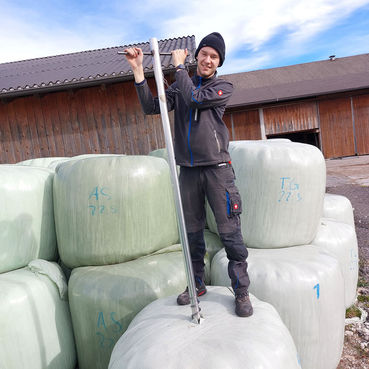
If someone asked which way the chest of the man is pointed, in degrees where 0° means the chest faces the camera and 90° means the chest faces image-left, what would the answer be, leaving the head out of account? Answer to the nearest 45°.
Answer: approximately 45°

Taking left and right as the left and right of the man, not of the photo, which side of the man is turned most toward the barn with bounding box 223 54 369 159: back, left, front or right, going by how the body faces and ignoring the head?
back

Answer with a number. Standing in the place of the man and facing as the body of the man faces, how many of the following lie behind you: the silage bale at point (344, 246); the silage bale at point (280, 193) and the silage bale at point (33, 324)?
2

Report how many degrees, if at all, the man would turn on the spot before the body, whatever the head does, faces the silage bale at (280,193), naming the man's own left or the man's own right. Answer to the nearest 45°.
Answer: approximately 180°

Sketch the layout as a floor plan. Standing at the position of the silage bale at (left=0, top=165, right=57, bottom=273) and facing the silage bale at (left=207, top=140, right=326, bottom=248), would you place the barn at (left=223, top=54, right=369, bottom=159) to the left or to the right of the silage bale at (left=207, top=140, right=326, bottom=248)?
left

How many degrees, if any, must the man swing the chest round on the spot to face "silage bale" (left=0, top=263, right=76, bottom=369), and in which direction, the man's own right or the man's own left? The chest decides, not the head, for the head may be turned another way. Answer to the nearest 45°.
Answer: approximately 45° to the man's own right
